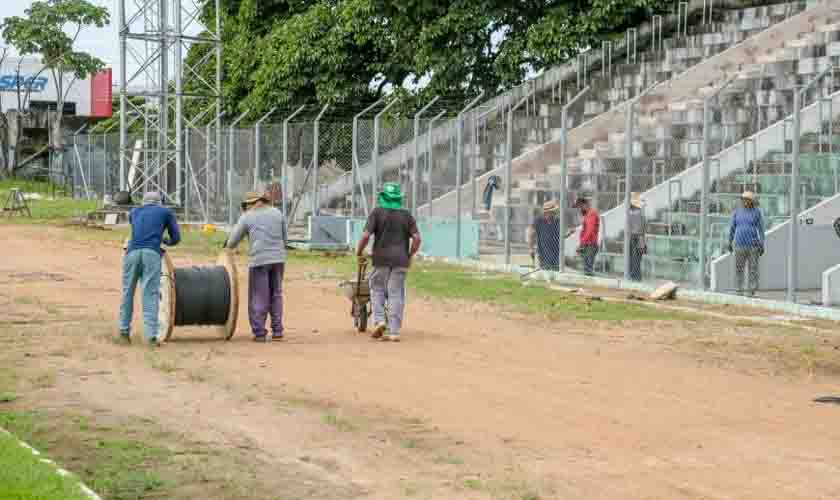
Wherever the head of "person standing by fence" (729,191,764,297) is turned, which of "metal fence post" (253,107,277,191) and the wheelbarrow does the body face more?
the wheelbarrow

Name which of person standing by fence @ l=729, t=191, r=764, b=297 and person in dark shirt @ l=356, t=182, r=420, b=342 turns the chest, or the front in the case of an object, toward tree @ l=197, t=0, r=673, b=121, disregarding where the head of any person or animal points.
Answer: the person in dark shirt

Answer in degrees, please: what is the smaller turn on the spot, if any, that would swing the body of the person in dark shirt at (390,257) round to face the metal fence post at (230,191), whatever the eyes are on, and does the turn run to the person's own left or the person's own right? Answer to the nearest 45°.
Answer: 0° — they already face it

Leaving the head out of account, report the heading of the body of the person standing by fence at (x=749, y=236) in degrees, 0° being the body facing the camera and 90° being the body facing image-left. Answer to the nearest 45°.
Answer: approximately 0°

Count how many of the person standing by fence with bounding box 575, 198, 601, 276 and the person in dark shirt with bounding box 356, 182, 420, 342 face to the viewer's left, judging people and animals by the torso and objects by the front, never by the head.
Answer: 1

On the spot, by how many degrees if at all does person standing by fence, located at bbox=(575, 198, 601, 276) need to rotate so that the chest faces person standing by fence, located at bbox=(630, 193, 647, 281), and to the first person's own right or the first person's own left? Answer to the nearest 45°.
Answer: approximately 135° to the first person's own left

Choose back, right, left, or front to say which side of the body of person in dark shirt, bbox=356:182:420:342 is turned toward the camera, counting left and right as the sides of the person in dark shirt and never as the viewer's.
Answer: back

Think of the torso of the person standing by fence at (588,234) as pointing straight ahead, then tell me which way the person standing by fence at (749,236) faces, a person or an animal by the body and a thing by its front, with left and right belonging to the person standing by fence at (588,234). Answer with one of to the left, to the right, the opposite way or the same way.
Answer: to the left

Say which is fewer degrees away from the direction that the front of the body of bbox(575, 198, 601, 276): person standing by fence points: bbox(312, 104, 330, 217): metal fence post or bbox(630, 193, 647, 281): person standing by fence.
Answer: the metal fence post

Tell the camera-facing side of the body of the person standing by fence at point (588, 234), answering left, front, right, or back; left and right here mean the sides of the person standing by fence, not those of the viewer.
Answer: left
